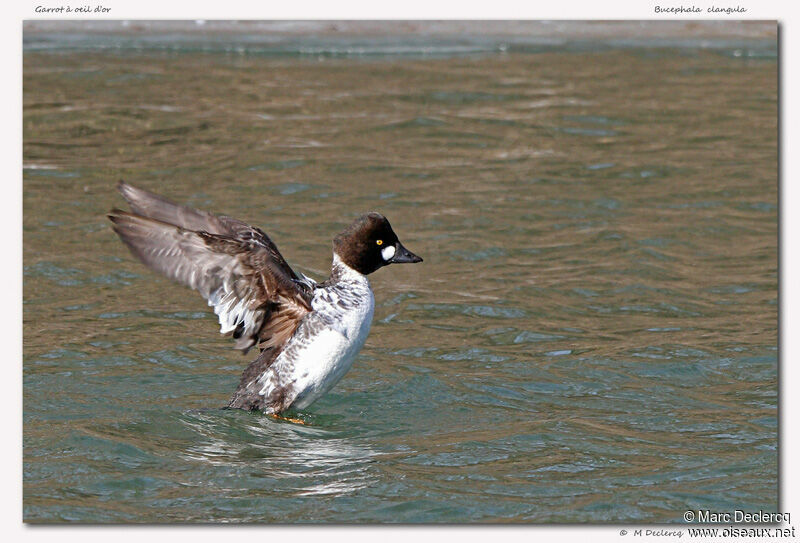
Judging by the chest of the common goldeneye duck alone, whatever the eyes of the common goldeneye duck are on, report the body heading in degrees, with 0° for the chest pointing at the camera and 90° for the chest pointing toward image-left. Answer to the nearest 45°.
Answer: approximately 270°
